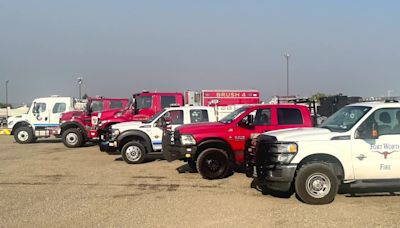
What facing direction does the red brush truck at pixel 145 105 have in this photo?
to the viewer's left

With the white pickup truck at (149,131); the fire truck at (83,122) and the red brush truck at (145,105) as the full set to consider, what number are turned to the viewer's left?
3

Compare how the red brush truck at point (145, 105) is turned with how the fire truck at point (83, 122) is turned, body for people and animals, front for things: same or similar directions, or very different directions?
same or similar directions

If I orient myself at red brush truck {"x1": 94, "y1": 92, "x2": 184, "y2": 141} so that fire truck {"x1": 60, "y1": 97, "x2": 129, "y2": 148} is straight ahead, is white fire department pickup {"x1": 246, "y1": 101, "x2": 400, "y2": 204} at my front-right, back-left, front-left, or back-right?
back-left

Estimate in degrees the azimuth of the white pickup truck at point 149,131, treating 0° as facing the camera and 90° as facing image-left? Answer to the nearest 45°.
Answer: approximately 90°

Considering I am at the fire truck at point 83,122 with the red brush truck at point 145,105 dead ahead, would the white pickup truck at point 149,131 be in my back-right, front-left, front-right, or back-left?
front-right

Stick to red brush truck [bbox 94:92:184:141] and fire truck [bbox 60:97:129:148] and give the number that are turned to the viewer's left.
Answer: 2

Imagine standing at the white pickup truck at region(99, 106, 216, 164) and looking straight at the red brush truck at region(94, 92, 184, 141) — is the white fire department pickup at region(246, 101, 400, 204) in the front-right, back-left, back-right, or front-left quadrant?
back-right

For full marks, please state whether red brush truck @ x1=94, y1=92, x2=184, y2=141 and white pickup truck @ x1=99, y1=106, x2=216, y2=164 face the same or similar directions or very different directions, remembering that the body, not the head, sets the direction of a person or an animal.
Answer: same or similar directions

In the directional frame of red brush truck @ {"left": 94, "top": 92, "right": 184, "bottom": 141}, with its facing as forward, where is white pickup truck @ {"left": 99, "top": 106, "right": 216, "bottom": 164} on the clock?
The white pickup truck is roughly at 9 o'clock from the red brush truck.

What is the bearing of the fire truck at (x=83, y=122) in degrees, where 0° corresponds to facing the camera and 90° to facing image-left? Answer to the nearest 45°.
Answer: approximately 90°

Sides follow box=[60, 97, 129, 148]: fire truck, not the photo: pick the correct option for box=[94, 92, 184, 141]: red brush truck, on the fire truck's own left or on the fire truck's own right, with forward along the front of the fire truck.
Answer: on the fire truck's own left

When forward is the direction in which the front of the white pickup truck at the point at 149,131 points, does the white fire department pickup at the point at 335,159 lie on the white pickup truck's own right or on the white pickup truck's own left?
on the white pickup truck's own left

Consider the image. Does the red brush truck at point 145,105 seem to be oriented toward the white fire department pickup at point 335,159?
no

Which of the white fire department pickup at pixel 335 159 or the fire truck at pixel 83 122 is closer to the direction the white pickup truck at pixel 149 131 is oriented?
the fire truck

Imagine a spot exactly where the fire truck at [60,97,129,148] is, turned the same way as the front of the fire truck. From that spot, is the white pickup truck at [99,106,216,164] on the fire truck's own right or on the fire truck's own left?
on the fire truck's own left

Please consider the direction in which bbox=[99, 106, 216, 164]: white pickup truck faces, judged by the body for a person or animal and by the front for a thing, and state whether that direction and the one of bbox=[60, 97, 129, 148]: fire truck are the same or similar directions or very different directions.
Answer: same or similar directions

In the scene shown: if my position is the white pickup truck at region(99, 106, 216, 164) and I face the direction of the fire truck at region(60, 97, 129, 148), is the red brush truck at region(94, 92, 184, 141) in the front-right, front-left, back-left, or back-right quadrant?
front-right
